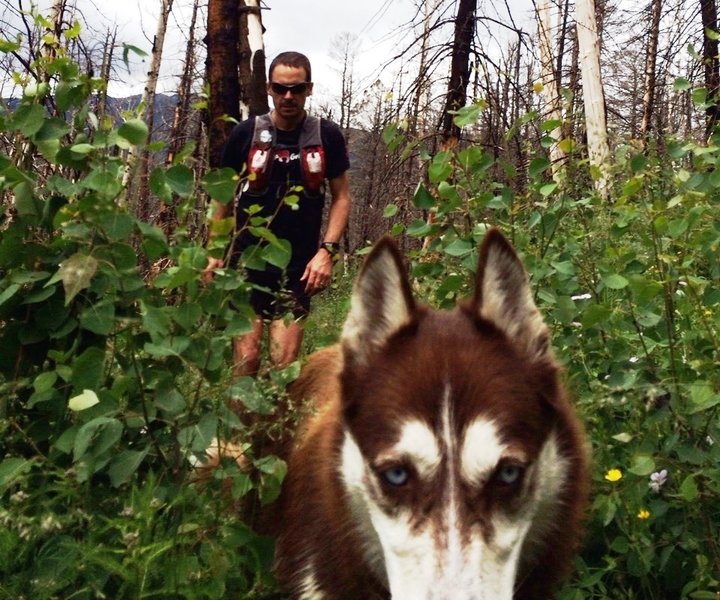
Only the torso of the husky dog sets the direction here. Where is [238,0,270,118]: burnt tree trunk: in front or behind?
behind

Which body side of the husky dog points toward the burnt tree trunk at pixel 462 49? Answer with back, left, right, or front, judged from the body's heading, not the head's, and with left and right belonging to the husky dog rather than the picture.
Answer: back

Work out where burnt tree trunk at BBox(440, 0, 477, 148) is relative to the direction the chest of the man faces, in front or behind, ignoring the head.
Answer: behind

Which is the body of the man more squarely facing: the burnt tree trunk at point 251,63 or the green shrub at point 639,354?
the green shrub

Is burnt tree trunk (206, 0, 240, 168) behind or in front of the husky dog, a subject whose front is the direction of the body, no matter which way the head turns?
behind

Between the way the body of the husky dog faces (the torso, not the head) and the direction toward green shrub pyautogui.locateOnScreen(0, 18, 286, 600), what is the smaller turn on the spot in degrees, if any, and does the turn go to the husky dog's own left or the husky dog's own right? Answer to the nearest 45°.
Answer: approximately 90° to the husky dog's own right

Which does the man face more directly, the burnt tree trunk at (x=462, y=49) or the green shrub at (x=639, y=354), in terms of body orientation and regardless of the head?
the green shrub

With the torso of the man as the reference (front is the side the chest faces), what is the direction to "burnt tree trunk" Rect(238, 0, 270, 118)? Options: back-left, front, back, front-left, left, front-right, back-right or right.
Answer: back

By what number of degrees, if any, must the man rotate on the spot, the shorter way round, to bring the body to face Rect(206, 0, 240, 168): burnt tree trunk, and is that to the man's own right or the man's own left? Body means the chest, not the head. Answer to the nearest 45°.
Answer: approximately 180°

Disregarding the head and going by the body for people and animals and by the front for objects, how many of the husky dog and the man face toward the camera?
2

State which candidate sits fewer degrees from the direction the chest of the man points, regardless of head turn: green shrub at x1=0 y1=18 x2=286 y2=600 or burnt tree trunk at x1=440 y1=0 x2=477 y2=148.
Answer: the green shrub
